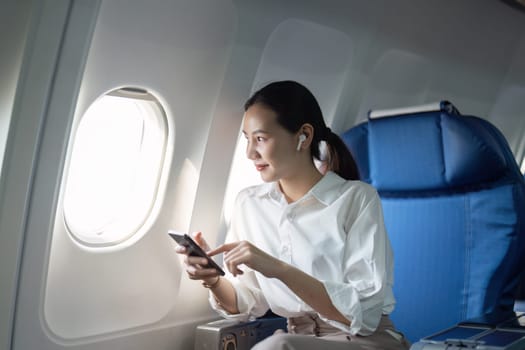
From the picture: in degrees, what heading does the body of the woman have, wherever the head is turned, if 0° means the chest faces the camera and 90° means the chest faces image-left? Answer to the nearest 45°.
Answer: approximately 45°

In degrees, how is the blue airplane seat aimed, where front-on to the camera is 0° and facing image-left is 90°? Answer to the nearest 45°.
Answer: approximately 45°
